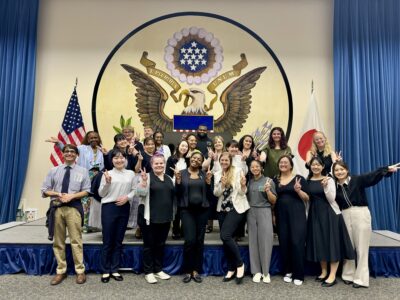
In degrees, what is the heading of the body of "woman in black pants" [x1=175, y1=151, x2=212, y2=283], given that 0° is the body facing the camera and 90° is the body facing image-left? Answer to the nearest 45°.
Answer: approximately 0°

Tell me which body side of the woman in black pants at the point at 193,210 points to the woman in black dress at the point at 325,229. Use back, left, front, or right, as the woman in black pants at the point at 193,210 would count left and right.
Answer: left

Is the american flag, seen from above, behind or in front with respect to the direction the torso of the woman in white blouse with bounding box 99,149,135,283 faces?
behind

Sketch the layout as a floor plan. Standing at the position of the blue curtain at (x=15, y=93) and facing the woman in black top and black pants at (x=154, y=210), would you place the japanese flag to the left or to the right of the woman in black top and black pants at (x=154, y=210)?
left

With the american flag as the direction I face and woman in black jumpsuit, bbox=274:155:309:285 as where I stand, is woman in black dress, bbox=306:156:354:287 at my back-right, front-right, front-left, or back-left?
back-right

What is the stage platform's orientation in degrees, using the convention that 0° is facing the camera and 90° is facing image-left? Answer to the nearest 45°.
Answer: approximately 0°

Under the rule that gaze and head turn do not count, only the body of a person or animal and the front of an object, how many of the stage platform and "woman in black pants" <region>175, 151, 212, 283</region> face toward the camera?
2

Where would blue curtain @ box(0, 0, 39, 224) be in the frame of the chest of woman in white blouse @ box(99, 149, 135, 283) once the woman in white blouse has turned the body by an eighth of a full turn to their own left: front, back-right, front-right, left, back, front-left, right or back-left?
back
